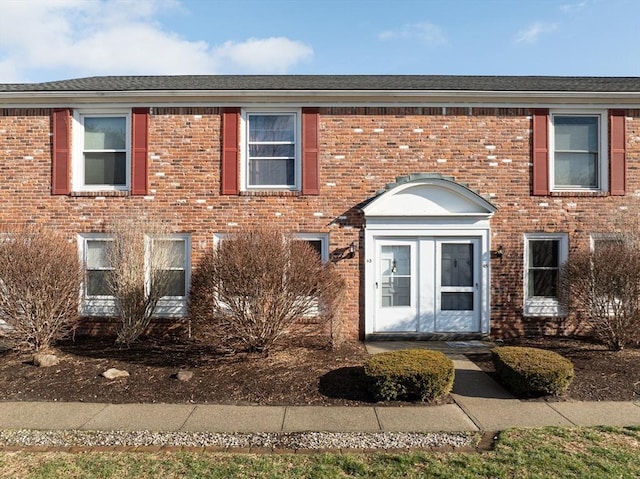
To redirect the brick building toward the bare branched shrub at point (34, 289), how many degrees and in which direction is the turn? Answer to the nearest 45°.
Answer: approximately 90° to its right

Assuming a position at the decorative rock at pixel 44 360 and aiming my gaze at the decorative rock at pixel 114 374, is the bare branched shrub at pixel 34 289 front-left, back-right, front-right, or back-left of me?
back-left

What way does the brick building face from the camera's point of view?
toward the camera

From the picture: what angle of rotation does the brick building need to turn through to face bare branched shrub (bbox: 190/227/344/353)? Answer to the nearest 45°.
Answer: approximately 45° to its right

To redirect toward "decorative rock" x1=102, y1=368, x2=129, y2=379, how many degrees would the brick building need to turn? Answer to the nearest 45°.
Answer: approximately 45° to its right

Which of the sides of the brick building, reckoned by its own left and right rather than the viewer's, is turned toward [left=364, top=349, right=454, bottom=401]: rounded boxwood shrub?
front
